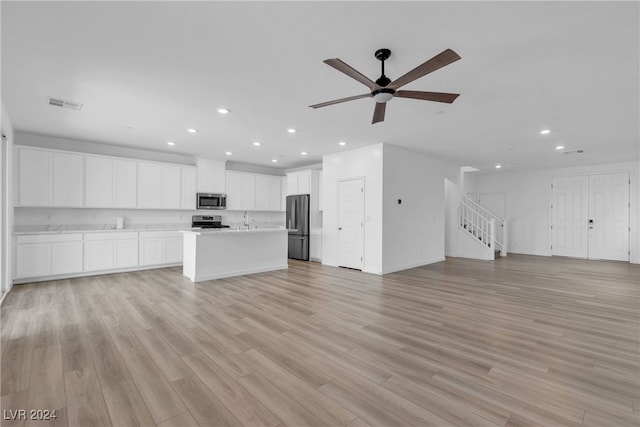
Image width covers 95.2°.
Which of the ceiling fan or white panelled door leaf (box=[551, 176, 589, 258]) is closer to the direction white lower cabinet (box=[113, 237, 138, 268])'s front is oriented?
the ceiling fan

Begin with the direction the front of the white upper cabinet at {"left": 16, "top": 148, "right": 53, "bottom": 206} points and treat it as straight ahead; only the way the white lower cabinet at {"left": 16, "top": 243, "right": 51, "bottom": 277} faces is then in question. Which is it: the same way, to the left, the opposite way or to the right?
the same way

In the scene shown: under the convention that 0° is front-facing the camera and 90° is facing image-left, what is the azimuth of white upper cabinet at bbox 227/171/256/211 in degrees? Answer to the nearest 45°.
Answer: approximately 0°

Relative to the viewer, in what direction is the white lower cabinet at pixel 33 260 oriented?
toward the camera

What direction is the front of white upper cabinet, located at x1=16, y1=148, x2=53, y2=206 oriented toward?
toward the camera

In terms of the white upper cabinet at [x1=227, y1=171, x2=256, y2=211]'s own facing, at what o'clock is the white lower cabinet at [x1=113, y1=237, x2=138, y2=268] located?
The white lower cabinet is roughly at 2 o'clock from the white upper cabinet.

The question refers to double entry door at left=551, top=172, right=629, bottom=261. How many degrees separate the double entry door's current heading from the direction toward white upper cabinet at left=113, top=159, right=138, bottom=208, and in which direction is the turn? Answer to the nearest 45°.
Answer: approximately 45° to its right

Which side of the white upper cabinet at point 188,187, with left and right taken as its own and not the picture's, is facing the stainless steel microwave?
left

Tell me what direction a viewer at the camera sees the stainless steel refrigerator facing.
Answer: facing the viewer and to the left of the viewer

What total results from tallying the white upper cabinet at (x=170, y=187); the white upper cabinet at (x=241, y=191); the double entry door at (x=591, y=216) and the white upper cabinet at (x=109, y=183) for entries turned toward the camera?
4

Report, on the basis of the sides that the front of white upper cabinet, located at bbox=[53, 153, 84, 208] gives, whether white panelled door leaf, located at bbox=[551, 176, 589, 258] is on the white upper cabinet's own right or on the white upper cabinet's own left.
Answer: on the white upper cabinet's own left

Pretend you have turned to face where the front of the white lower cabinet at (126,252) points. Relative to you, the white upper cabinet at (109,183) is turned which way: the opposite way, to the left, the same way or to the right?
the same way

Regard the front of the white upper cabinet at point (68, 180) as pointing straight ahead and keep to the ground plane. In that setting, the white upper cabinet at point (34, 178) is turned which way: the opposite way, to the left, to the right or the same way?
the same way

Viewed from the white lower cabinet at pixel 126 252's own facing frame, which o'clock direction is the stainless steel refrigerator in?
The stainless steel refrigerator is roughly at 9 o'clock from the white lower cabinet.

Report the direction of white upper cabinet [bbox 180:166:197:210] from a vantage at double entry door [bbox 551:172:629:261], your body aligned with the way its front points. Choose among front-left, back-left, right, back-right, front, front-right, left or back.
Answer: front-right

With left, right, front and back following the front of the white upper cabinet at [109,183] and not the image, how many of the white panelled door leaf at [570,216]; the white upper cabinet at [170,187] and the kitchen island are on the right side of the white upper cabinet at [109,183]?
0

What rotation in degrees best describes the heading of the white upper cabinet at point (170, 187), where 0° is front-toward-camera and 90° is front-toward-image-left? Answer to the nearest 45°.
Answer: approximately 0°

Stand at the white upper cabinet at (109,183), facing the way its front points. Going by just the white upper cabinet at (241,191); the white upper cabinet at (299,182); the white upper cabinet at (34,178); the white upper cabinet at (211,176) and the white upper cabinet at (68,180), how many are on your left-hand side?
3
